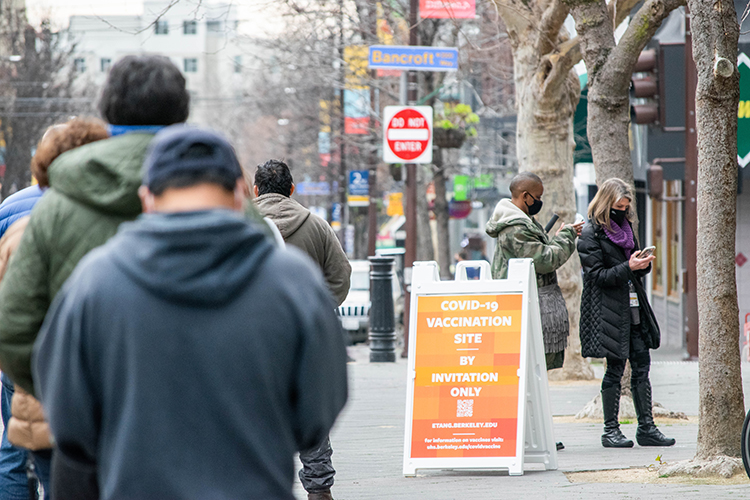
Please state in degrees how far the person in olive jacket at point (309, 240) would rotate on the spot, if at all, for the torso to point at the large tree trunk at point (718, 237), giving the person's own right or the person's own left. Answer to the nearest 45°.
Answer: approximately 90° to the person's own right

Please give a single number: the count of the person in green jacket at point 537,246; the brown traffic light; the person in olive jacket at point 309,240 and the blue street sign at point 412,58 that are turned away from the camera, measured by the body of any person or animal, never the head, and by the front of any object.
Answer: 1

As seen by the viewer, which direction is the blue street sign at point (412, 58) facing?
toward the camera

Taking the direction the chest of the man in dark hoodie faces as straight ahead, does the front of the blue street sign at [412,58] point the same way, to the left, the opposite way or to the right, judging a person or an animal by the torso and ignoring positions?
the opposite way

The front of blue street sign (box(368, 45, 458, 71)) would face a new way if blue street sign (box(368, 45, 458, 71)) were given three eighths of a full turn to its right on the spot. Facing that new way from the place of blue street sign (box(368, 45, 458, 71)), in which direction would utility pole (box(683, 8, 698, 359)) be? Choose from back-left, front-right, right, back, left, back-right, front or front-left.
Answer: back-right

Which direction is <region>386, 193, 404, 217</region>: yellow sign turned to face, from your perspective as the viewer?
facing the viewer

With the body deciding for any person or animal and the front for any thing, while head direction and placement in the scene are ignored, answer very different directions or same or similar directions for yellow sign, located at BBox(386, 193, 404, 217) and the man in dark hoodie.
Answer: very different directions

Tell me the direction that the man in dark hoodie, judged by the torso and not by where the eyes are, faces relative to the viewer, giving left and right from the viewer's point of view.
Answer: facing away from the viewer

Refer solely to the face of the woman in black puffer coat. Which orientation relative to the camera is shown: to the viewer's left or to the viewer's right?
to the viewer's right

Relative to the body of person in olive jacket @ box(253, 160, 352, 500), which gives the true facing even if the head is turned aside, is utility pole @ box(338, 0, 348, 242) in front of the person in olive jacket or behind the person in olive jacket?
in front

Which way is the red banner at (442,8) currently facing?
toward the camera

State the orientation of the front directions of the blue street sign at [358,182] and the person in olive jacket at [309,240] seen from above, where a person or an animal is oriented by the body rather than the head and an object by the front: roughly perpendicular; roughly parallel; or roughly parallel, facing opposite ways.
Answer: roughly parallel, facing opposite ways

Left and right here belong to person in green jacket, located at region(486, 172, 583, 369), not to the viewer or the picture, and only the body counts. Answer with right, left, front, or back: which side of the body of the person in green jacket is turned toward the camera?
right

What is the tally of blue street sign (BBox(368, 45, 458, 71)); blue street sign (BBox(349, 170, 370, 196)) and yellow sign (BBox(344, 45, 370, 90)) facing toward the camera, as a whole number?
3

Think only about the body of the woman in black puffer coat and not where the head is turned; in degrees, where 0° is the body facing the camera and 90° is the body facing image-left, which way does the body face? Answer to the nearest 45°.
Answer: approximately 315°

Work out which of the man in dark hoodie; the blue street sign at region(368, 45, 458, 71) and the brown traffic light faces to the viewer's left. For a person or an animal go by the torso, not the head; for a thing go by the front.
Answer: the brown traffic light

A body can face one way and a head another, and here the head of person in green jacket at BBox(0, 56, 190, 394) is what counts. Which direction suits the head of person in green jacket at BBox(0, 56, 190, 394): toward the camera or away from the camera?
away from the camera

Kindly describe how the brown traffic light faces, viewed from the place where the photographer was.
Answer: facing to the left of the viewer

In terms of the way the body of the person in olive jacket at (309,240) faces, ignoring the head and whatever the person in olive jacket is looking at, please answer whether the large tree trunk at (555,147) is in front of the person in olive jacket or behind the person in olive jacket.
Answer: in front

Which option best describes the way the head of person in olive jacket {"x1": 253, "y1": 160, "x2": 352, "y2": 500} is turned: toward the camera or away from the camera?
away from the camera
